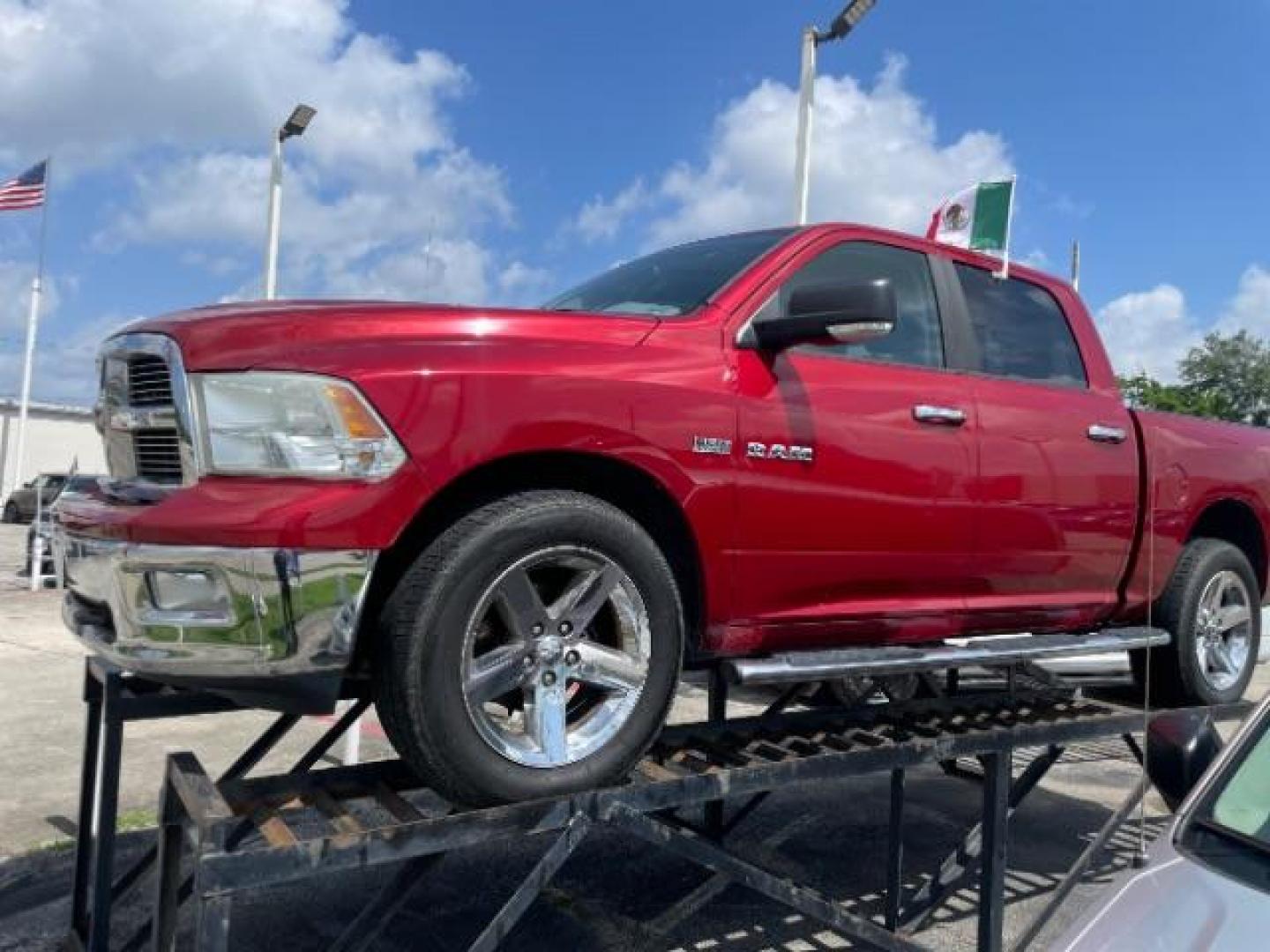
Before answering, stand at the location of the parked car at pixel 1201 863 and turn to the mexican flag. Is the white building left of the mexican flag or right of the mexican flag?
left

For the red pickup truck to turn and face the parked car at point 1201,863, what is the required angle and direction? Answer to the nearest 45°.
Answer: approximately 90° to its left

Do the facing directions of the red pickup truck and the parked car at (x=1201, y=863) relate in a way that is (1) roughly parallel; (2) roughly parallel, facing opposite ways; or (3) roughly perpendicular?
roughly parallel

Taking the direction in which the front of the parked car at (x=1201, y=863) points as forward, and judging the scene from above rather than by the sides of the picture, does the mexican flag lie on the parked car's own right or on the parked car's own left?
on the parked car's own right

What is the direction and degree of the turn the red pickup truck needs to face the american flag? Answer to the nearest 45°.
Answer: approximately 90° to its right

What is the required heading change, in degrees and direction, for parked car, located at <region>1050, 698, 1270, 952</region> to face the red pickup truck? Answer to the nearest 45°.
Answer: approximately 45° to its right

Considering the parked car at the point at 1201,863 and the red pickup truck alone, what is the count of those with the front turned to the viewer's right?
0

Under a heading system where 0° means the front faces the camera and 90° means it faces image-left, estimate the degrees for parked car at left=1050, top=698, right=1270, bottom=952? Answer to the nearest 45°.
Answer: approximately 45°

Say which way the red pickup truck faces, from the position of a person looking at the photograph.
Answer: facing the viewer and to the left of the viewer

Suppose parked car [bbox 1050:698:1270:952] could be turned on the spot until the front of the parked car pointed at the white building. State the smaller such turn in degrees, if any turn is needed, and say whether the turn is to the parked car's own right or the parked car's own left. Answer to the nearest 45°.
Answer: approximately 90° to the parked car's own right
